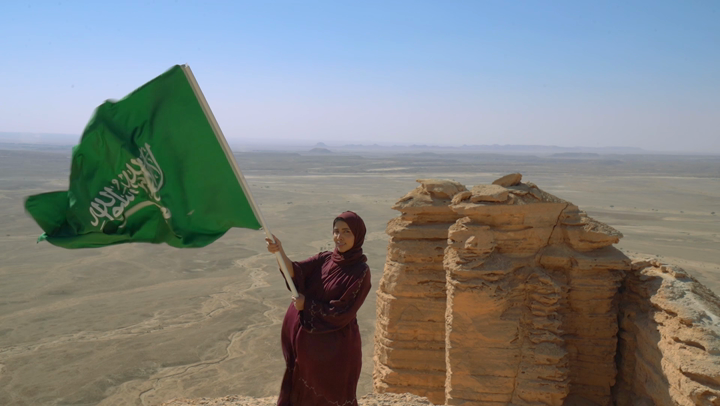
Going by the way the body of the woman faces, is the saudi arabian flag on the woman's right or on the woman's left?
on the woman's right

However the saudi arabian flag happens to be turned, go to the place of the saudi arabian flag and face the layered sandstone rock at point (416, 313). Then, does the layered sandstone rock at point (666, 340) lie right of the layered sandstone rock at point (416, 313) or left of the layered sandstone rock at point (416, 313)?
right

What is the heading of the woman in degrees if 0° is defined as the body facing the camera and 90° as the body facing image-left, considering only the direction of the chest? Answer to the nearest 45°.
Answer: approximately 45°

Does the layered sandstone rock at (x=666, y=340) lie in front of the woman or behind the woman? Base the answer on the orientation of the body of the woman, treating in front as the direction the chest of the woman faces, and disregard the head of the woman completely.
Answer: behind
